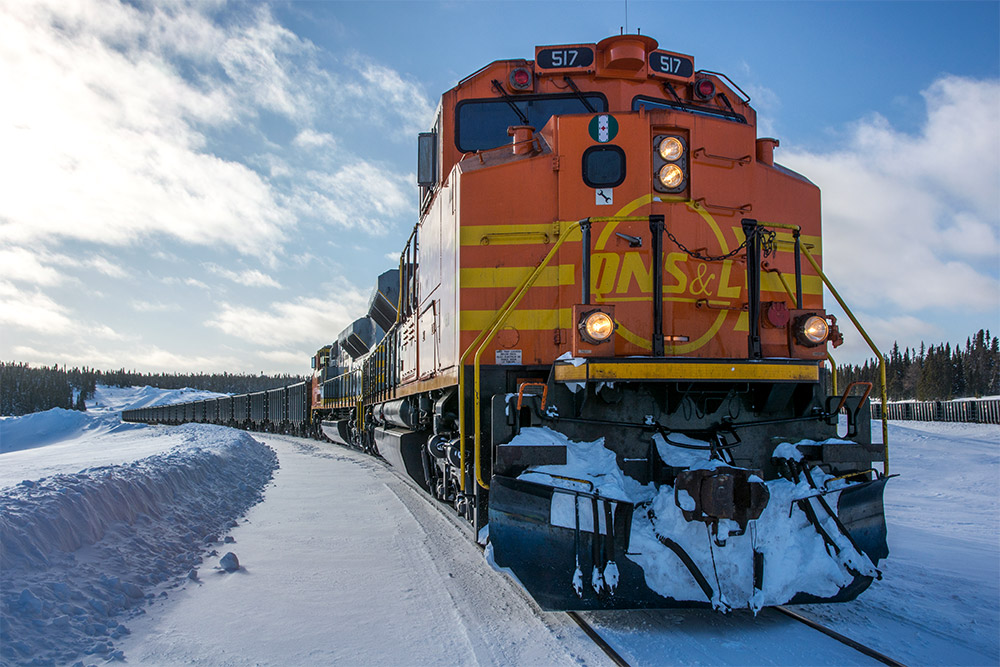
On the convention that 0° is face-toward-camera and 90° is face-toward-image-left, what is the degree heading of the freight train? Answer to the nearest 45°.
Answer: approximately 315°

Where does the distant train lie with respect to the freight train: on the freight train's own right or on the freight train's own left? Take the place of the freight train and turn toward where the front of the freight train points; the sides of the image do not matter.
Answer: on the freight train's own left
